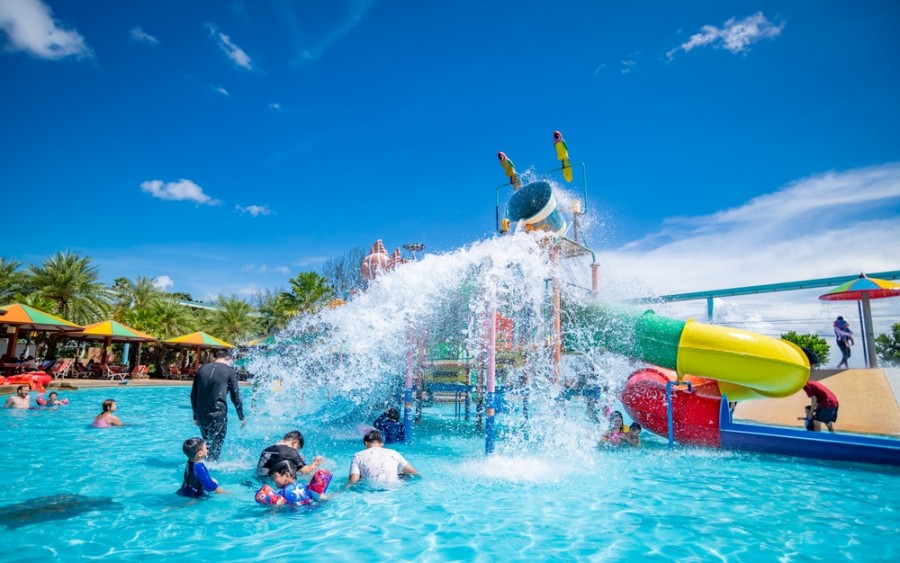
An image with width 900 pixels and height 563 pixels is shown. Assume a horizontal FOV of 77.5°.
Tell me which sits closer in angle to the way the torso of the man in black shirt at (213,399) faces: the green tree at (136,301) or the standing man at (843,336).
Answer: the green tree

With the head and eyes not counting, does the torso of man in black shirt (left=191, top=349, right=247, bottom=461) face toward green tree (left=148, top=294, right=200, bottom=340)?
yes

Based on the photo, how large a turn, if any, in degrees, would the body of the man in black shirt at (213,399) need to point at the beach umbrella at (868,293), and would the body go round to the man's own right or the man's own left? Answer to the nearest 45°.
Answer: approximately 90° to the man's own right

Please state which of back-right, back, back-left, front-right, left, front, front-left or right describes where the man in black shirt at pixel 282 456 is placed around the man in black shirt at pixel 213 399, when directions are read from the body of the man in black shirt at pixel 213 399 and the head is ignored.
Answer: back-right

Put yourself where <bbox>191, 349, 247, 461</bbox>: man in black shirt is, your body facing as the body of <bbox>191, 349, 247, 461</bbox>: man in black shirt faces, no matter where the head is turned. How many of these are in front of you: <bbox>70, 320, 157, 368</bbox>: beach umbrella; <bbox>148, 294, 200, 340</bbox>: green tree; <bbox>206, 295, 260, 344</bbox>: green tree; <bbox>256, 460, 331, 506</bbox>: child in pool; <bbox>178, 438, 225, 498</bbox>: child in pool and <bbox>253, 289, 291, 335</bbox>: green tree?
4

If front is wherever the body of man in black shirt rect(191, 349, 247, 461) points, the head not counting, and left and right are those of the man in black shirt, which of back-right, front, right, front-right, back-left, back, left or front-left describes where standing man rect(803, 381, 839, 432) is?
right

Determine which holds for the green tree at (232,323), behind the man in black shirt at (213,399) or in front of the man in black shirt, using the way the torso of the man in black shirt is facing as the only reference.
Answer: in front

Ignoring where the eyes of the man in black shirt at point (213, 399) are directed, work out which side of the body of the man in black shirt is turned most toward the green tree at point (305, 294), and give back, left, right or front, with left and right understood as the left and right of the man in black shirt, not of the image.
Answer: front
